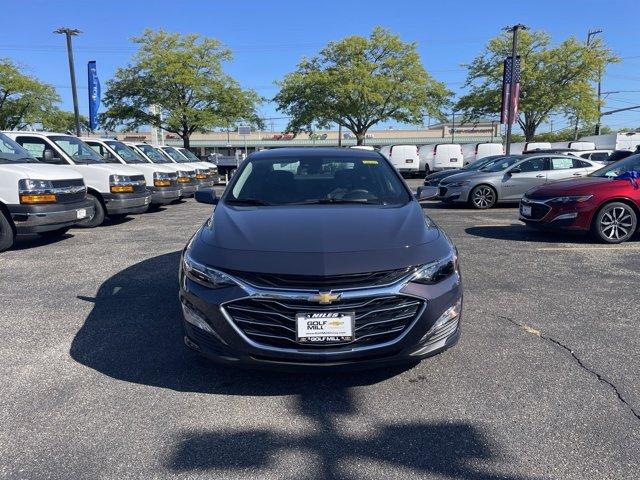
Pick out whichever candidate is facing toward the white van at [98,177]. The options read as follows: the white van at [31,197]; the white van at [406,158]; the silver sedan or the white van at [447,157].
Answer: the silver sedan

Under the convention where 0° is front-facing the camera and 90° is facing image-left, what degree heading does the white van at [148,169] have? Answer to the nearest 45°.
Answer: approximately 315°

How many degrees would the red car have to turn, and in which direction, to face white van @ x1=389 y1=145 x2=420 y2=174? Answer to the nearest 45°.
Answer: approximately 90° to its right

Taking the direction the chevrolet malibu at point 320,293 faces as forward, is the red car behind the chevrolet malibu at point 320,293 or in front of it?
behind

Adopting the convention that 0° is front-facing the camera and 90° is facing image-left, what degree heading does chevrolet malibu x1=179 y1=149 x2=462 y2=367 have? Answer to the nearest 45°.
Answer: approximately 0°

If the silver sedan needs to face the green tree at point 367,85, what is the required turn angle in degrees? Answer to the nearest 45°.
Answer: approximately 90° to its right

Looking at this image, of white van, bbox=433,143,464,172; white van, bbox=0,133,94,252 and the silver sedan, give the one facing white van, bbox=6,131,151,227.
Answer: the silver sedan

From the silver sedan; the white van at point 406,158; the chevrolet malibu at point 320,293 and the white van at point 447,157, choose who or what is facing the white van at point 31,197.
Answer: the silver sedan

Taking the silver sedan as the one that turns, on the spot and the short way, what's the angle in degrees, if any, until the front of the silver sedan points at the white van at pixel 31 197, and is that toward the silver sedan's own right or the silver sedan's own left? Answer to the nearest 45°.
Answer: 0° — it already faces it

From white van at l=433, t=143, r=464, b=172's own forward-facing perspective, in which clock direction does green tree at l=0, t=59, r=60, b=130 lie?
The green tree is roughly at 9 o'clock from the white van.

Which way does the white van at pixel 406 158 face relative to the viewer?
away from the camera
